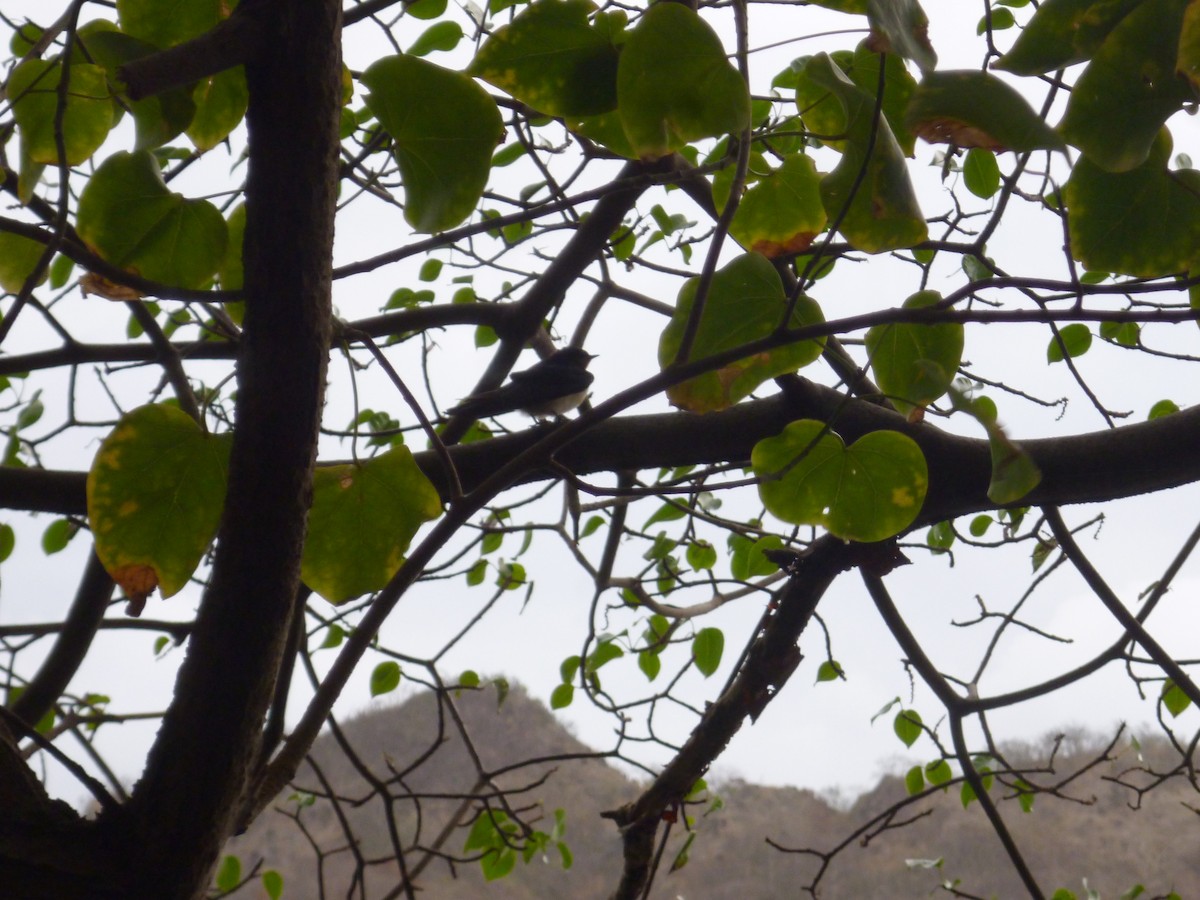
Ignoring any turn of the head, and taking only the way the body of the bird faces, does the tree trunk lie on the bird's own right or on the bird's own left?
on the bird's own right

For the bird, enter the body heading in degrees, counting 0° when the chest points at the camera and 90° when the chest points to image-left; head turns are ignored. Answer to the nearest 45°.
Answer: approximately 270°
